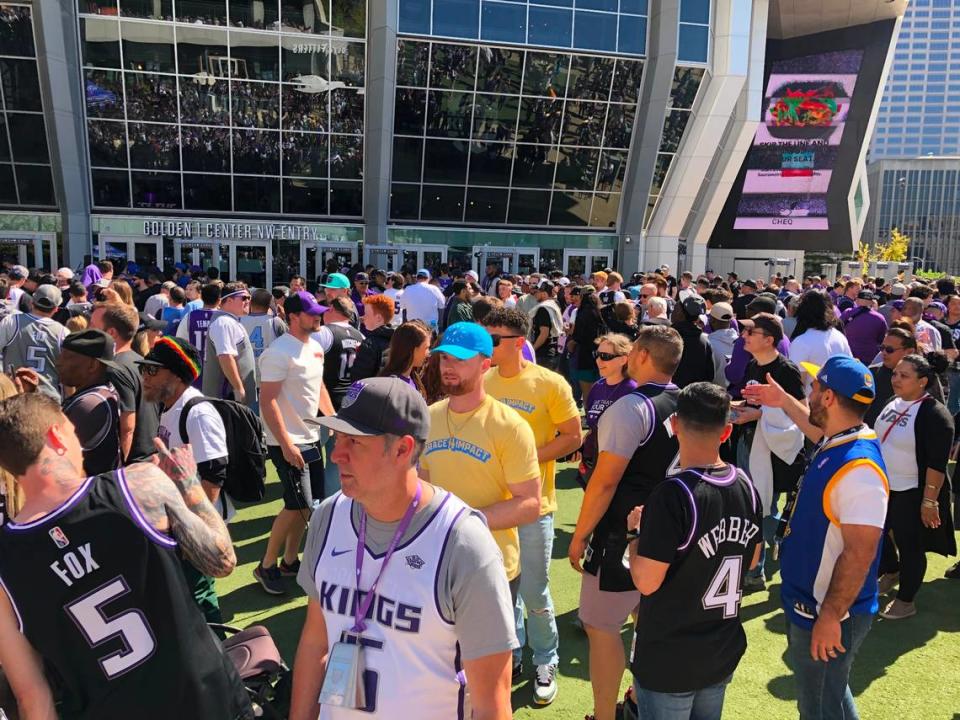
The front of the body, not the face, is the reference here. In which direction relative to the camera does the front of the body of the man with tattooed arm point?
away from the camera
